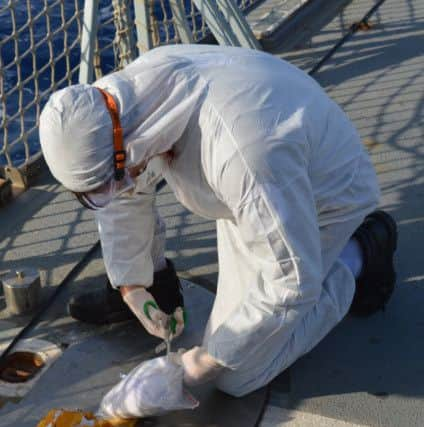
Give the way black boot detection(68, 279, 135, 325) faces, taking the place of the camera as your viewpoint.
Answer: facing to the left of the viewer
